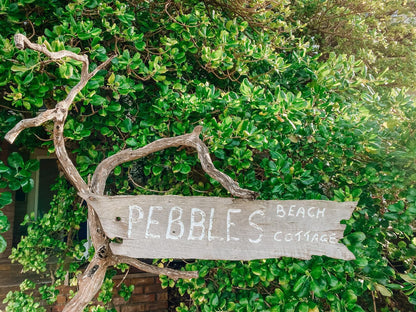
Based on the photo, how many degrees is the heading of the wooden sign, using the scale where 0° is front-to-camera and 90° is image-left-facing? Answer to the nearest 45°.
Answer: approximately 0°

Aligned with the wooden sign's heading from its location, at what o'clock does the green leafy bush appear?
The green leafy bush is roughly at 6 o'clock from the wooden sign.
